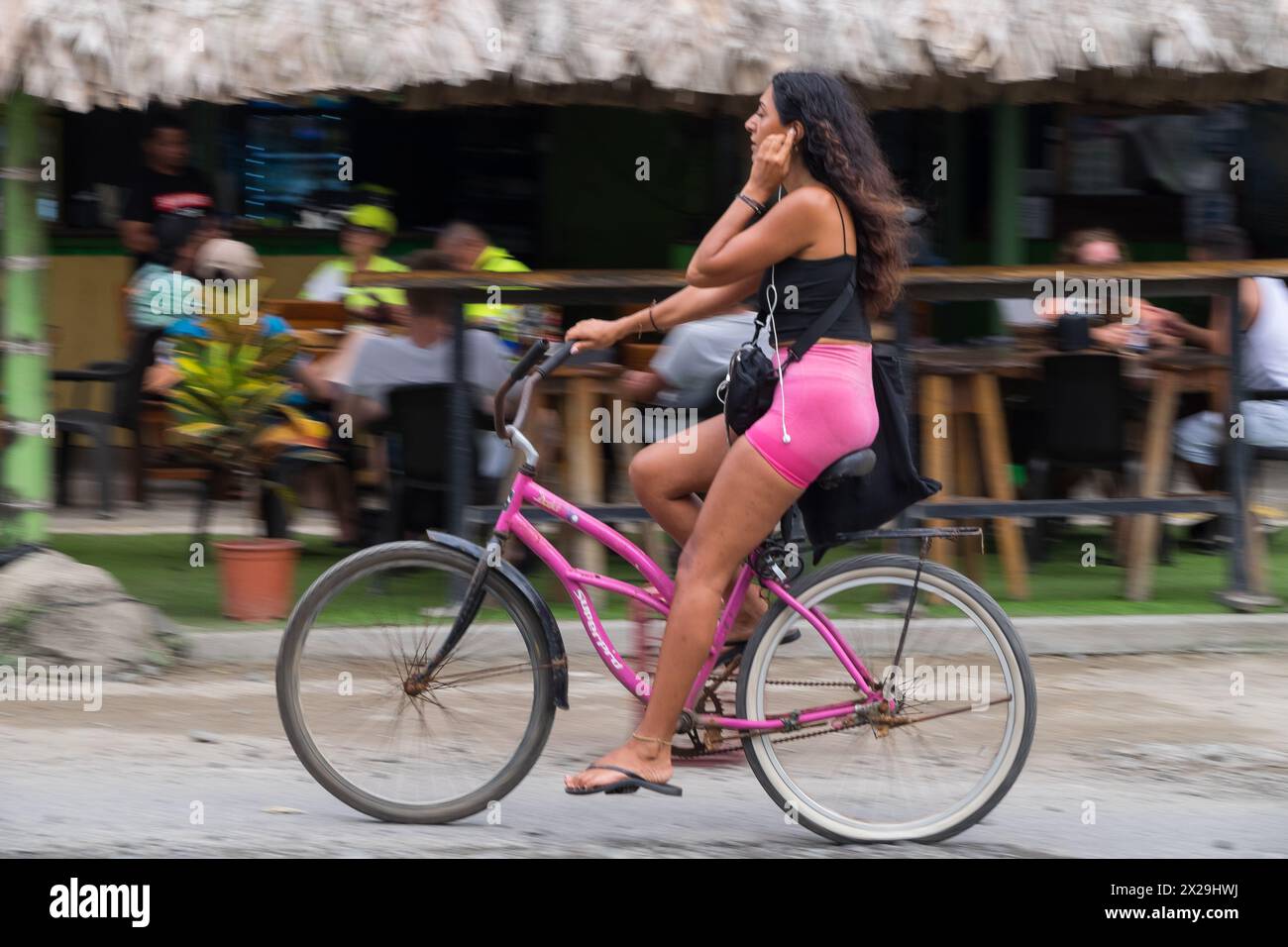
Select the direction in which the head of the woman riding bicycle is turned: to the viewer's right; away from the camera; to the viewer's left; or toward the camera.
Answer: to the viewer's left

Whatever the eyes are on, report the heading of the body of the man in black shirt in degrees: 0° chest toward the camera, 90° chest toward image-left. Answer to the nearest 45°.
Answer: approximately 315°

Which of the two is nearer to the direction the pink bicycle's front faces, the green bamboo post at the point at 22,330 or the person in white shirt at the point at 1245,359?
the green bamboo post

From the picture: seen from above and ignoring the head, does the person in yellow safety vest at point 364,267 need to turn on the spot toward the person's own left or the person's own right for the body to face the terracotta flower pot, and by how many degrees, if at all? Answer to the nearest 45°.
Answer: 0° — they already face it

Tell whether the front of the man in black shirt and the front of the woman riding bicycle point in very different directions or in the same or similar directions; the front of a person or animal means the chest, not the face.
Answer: very different directions

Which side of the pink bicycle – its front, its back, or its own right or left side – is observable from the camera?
left

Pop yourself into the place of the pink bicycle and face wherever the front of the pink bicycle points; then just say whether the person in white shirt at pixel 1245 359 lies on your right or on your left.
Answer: on your right

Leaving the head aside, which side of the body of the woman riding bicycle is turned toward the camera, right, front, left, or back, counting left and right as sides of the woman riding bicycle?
left

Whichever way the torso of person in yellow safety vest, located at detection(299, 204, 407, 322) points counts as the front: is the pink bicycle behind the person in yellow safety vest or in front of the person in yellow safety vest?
in front
